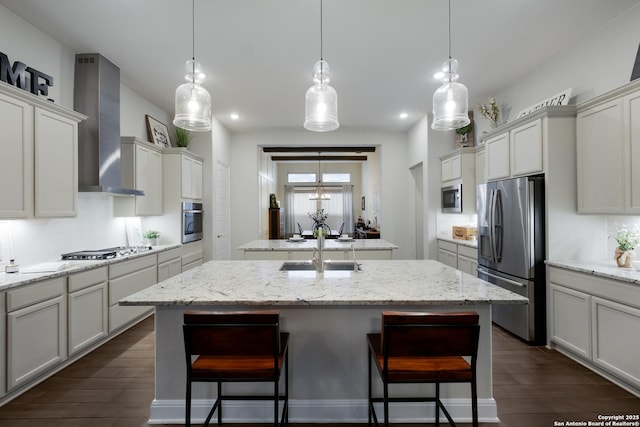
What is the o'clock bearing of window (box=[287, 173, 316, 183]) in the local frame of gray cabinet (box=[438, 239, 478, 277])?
The window is roughly at 3 o'clock from the gray cabinet.

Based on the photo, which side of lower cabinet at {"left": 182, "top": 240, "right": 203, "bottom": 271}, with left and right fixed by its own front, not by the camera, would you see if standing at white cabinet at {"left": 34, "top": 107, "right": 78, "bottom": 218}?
right

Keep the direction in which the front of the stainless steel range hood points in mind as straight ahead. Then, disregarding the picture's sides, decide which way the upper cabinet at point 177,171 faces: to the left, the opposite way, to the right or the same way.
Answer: the same way

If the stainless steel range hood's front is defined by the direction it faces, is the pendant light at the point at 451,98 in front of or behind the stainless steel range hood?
in front

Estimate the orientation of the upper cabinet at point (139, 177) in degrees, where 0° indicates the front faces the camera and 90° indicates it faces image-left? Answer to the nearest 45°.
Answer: approximately 315°

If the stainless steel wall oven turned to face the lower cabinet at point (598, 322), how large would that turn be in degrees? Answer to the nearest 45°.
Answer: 0° — it already faces it

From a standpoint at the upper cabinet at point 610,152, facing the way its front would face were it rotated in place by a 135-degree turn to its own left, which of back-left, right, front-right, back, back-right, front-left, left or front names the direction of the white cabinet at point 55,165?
back-right

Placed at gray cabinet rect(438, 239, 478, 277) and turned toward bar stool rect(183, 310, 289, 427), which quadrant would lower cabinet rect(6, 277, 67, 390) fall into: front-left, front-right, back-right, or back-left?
front-right

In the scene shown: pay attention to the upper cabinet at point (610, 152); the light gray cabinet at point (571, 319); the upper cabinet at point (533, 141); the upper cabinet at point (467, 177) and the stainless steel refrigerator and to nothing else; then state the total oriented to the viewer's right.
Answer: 0

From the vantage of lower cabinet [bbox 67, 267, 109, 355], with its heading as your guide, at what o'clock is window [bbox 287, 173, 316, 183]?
The window is roughly at 9 o'clock from the lower cabinet.

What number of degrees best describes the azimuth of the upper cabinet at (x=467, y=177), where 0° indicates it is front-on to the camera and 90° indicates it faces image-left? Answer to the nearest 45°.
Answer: approximately 45°

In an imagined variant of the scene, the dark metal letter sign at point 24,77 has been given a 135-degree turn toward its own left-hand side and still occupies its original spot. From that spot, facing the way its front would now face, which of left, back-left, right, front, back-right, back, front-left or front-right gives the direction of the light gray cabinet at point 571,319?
back-right

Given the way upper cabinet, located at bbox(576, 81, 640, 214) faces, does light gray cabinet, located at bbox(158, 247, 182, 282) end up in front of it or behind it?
in front

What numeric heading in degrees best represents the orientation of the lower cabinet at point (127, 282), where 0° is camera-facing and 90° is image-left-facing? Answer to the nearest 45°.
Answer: approximately 315°

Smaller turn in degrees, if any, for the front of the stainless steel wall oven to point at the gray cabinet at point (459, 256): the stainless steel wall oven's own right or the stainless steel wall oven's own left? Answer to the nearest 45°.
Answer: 0° — it already faces it

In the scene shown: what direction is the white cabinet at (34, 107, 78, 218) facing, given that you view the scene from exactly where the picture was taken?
facing the viewer and to the right of the viewer

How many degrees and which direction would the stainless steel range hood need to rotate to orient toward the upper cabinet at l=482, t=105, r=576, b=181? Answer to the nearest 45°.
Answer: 0° — it already faces it

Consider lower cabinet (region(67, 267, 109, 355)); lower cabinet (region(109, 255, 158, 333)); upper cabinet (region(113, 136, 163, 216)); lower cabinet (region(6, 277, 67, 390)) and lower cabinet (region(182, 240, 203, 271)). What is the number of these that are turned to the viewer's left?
0

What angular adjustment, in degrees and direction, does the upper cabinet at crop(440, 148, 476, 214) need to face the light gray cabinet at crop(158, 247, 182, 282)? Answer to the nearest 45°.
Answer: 0° — it already faces it
